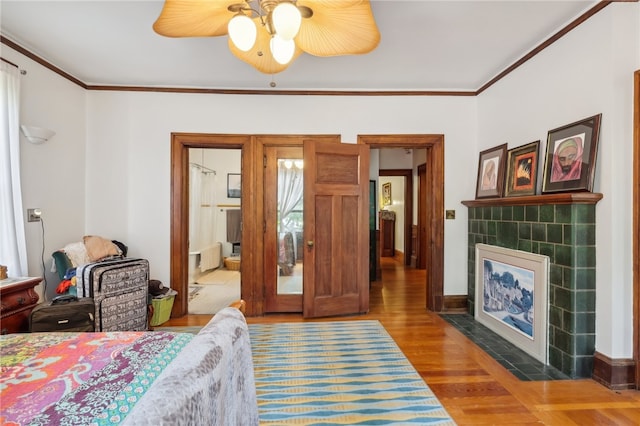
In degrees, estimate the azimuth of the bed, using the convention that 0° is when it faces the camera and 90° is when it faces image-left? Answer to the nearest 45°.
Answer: approximately 270°

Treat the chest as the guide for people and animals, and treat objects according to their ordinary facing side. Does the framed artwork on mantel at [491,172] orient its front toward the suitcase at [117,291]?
yes

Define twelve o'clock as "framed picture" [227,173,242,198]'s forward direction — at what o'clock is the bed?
The bed is roughly at 12 o'clock from the framed picture.

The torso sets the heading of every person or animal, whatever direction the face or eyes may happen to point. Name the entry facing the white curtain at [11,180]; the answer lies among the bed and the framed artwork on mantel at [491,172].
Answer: the framed artwork on mantel

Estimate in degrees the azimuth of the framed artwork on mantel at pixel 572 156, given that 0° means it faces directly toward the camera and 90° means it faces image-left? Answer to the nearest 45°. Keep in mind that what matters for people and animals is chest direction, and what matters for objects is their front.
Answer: approximately 45°

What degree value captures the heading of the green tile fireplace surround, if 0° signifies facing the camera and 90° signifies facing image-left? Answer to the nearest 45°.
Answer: approximately 45°

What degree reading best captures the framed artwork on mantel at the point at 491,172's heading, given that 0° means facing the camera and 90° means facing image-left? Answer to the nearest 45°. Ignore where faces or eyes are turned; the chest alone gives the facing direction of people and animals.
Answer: approximately 45°

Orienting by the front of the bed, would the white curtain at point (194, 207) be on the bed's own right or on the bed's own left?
on the bed's own left
